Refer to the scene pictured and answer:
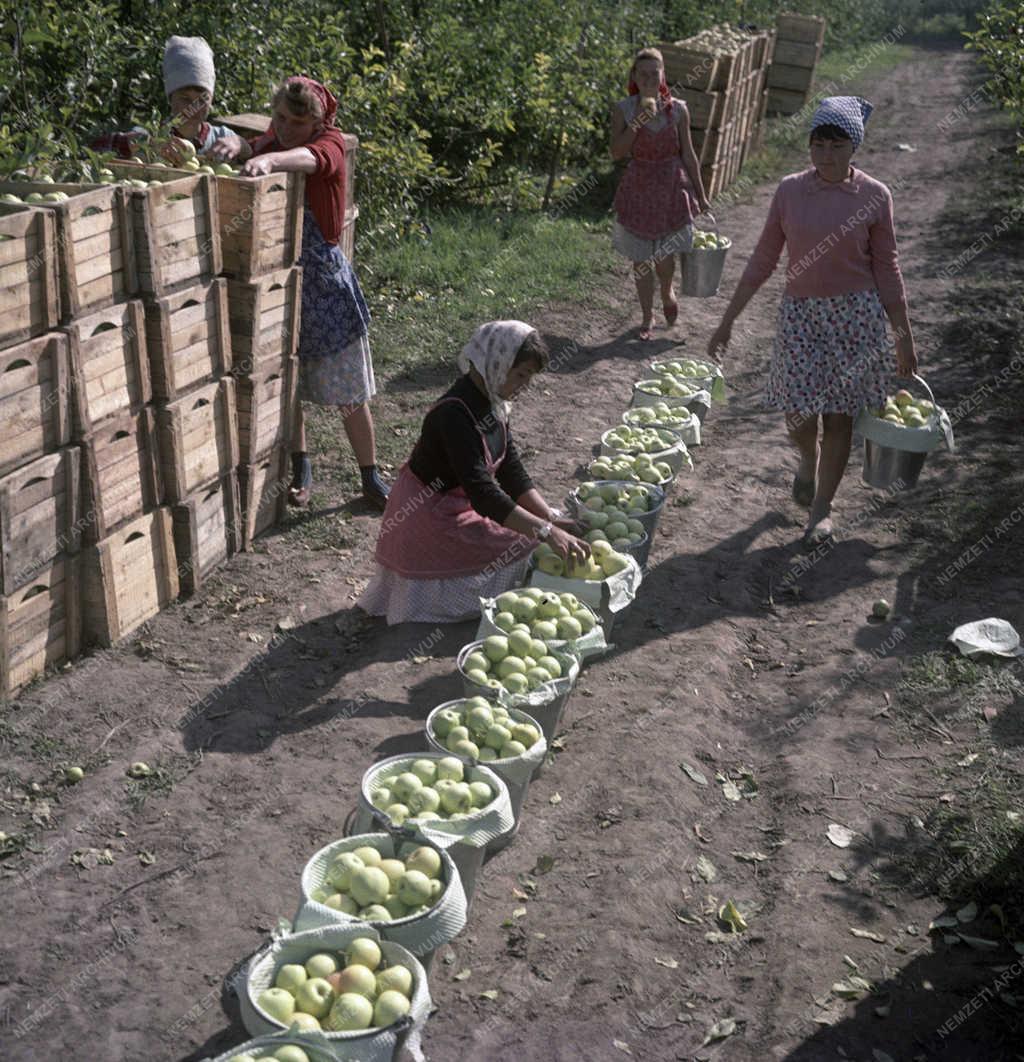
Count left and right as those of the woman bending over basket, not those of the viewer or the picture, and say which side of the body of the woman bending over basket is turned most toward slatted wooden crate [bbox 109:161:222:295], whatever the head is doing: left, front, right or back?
back

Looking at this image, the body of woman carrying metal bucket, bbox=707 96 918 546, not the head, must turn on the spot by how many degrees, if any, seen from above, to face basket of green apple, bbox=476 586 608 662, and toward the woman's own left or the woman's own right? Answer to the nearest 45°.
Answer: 0° — they already face it

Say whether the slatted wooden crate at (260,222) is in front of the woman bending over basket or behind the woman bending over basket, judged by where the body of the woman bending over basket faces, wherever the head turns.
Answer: behind

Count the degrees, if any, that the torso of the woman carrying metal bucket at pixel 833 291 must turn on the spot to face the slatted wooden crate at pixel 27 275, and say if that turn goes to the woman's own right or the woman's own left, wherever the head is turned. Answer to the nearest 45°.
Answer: approximately 45° to the woman's own right

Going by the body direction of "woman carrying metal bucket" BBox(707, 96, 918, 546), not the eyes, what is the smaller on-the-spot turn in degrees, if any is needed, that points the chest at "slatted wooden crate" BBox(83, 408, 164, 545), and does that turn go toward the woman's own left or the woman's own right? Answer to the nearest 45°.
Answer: approximately 45° to the woman's own right

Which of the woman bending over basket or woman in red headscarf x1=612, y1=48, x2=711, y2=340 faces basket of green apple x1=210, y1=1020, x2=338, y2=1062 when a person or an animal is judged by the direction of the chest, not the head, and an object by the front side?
the woman in red headscarf

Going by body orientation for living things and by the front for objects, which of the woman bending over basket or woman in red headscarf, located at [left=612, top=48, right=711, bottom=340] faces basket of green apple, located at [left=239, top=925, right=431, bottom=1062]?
the woman in red headscarf

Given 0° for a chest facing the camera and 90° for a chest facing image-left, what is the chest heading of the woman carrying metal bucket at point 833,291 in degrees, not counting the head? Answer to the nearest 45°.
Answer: approximately 0°

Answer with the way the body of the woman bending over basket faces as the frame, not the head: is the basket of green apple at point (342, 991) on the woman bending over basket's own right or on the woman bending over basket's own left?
on the woman bending over basket's own right

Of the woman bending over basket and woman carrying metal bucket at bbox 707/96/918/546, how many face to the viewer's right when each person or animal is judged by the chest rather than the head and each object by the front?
1

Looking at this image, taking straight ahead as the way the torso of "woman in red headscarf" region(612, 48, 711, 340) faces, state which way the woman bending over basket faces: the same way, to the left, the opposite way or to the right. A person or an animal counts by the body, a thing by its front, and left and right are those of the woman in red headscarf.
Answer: to the left

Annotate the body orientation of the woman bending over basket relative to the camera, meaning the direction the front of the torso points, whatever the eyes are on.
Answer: to the viewer's right

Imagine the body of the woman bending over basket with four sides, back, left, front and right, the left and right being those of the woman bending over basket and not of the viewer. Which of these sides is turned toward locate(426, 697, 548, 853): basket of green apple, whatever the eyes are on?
right
